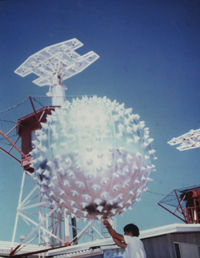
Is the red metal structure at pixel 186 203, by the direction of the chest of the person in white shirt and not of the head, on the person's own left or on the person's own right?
on the person's own right

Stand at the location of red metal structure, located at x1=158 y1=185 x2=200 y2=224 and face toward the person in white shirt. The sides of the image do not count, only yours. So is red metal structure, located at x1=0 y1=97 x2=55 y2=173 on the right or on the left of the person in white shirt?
right

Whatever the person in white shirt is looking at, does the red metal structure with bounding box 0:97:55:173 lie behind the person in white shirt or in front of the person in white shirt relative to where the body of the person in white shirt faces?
in front

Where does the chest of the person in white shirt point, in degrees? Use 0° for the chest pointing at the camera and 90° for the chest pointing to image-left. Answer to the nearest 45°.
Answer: approximately 135°
